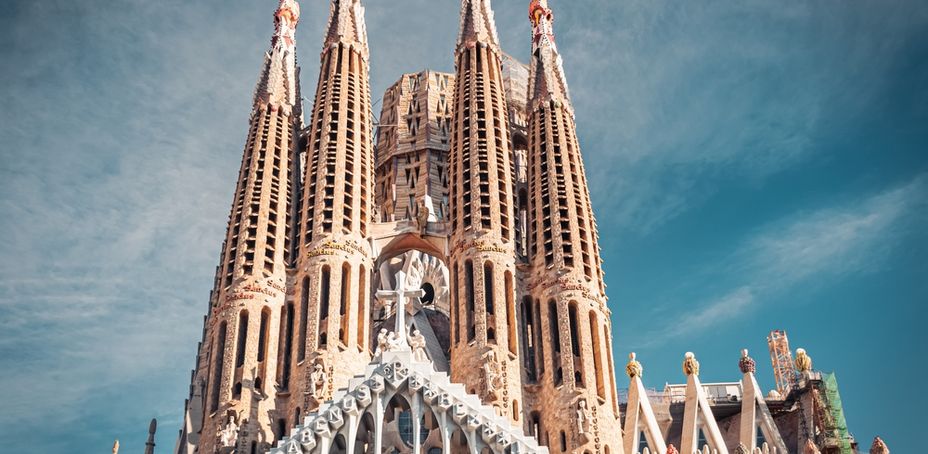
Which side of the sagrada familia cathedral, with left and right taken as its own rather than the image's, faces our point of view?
front
